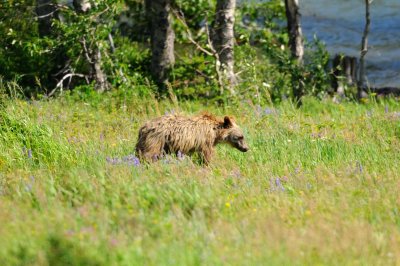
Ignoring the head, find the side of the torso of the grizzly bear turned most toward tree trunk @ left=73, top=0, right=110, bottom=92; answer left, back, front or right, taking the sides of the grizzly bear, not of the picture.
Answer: left

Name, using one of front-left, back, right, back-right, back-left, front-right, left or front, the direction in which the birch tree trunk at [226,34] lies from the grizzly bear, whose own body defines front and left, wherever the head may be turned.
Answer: left

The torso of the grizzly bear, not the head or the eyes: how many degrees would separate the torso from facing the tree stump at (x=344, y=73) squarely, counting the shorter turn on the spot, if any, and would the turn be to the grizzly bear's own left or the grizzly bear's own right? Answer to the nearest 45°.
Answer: approximately 45° to the grizzly bear's own left

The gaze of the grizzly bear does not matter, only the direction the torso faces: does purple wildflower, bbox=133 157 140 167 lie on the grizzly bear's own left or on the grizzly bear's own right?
on the grizzly bear's own right

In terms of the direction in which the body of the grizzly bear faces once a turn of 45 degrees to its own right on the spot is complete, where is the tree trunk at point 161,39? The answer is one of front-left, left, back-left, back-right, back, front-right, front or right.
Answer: back-left

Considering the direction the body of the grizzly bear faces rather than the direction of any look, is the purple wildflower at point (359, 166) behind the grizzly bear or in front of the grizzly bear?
in front

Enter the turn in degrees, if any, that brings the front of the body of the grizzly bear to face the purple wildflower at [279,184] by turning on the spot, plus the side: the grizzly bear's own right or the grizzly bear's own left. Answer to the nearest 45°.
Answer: approximately 45° to the grizzly bear's own right

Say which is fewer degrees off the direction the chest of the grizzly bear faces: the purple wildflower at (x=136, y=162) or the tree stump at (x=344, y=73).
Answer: the tree stump

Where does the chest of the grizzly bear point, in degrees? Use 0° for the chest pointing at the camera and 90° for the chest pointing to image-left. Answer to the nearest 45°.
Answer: approximately 270°
